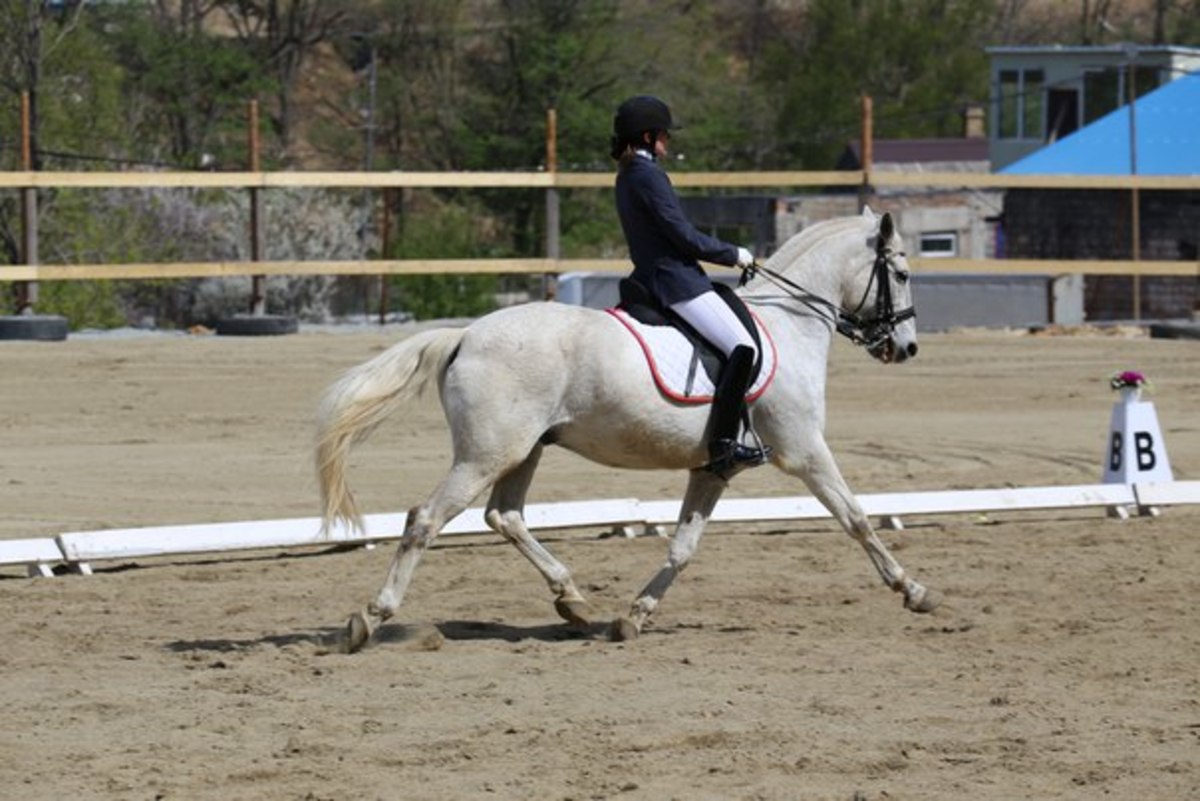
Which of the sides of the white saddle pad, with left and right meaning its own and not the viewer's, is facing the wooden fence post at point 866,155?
left

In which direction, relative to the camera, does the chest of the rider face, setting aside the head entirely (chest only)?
to the viewer's right

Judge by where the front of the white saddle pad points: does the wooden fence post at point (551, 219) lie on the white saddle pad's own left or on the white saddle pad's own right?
on the white saddle pad's own left

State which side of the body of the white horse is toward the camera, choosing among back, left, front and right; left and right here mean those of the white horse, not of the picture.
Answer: right

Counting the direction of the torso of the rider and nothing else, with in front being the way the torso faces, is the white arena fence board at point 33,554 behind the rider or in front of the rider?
behind

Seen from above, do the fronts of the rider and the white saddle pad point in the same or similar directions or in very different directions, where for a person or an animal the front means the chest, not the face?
same or similar directions

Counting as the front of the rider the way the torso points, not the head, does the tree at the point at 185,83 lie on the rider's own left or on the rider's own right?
on the rider's own left

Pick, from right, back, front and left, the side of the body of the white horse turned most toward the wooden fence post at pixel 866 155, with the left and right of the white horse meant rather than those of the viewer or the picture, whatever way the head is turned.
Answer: left

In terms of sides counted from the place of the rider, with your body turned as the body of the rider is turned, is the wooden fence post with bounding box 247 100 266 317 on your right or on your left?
on your left

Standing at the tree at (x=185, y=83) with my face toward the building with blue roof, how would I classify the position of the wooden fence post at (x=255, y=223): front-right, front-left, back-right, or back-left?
front-right

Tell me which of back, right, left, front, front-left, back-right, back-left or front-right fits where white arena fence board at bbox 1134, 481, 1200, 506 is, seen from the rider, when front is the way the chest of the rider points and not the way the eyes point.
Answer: front-left

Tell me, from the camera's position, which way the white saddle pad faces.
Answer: facing to the right of the viewer

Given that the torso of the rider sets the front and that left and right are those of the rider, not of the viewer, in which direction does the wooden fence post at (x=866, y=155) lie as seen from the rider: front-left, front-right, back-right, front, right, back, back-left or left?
left
